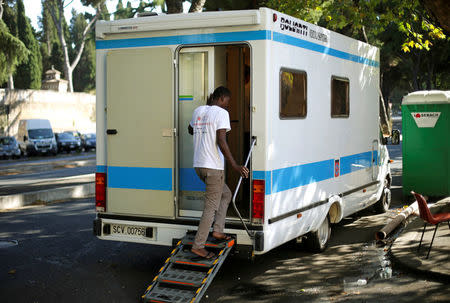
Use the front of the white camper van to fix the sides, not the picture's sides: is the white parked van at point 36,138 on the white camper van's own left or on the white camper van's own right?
on the white camper van's own left

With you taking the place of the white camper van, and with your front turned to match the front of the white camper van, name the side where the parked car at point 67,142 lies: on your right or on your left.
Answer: on your left

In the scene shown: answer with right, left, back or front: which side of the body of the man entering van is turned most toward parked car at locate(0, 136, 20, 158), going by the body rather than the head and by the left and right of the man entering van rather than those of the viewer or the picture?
left

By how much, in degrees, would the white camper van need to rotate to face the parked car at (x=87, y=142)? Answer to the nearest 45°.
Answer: approximately 45° to its left

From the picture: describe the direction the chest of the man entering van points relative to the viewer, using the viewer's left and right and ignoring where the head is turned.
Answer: facing away from the viewer and to the right of the viewer

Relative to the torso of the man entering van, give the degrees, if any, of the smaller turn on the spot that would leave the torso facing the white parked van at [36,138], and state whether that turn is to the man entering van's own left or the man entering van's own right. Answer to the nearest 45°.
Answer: approximately 45° to the man entering van's own left

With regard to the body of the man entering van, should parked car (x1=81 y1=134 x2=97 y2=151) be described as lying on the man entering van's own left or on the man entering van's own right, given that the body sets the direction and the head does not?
on the man entering van's own left
